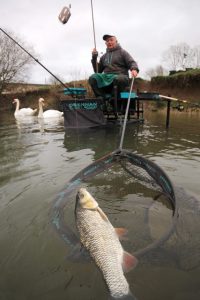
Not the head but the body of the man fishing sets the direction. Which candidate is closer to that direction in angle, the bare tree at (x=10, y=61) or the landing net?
the landing net

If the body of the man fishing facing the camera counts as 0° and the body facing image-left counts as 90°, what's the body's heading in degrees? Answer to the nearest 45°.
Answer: approximately 45°

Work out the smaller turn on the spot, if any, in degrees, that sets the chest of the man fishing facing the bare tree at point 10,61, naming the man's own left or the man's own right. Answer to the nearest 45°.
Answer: approximately 90° to the man's own right

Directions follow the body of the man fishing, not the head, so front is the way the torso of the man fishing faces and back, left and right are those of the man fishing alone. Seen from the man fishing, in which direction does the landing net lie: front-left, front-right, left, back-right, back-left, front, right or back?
front-left
